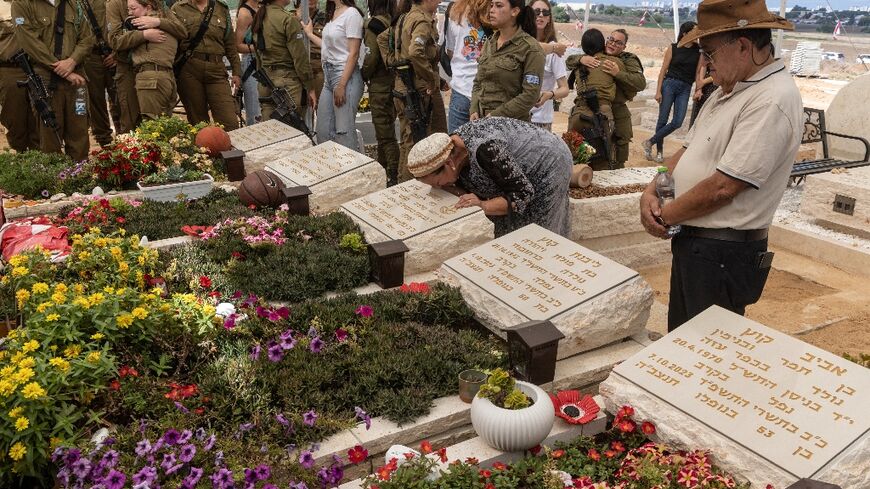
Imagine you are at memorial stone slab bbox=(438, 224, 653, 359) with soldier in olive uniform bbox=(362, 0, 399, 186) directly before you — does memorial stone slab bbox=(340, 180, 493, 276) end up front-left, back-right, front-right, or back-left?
front-left

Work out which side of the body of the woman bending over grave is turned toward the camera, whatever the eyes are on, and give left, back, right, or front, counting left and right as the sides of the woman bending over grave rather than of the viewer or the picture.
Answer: left

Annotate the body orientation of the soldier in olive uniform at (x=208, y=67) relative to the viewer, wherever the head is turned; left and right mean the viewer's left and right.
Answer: facing the viewer

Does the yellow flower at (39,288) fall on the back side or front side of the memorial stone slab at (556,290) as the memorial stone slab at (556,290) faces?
on the front side

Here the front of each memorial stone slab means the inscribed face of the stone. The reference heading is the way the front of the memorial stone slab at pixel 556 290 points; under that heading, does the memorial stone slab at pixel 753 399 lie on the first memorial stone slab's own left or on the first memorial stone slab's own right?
on the first memorial stone slab's own left

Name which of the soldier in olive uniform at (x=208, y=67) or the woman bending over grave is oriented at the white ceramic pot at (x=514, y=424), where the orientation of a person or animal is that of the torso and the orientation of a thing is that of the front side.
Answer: the soldier in olive uniform

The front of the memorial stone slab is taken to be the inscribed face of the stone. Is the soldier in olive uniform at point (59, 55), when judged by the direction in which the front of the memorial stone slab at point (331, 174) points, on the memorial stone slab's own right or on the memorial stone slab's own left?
on the memorial stone slab's own right

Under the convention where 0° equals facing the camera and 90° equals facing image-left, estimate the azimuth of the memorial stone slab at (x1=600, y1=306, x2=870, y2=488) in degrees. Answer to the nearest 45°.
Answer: approximately 45°

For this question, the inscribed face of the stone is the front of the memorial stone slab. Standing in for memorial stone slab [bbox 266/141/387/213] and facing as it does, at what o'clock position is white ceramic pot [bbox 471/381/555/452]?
The white ceramic pot is roughly at 10 o'clock from the memorial stone slab.

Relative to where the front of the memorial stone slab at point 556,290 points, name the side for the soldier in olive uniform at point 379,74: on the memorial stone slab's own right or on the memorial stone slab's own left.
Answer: on the memorial stone slab's own right

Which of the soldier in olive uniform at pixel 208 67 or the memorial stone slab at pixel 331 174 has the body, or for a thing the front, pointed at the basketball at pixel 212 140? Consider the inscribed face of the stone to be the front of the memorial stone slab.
the soldier in olive uniform

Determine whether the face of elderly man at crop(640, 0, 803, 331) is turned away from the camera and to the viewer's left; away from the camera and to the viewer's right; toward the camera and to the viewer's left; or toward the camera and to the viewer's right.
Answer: toward the camera and to the viewer's left

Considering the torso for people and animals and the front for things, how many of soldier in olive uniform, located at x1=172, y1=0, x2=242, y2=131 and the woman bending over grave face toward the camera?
1

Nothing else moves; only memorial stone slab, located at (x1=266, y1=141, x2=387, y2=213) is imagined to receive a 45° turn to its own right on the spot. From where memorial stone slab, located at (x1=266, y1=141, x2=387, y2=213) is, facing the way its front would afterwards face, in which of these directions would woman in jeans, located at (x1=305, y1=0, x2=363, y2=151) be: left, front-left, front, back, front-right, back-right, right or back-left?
right

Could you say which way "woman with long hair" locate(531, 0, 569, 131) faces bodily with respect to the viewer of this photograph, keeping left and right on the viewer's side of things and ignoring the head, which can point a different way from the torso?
facing the viewer and to the left of the viewer

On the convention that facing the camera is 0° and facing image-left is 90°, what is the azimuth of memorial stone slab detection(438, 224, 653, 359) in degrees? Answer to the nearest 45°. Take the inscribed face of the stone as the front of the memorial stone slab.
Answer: approximately 45°

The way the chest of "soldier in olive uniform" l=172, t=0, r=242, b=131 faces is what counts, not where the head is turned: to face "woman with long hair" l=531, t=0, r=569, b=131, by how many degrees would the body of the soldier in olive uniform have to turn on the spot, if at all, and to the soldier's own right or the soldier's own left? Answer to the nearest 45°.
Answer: approximately 45° to the soldier's own left
